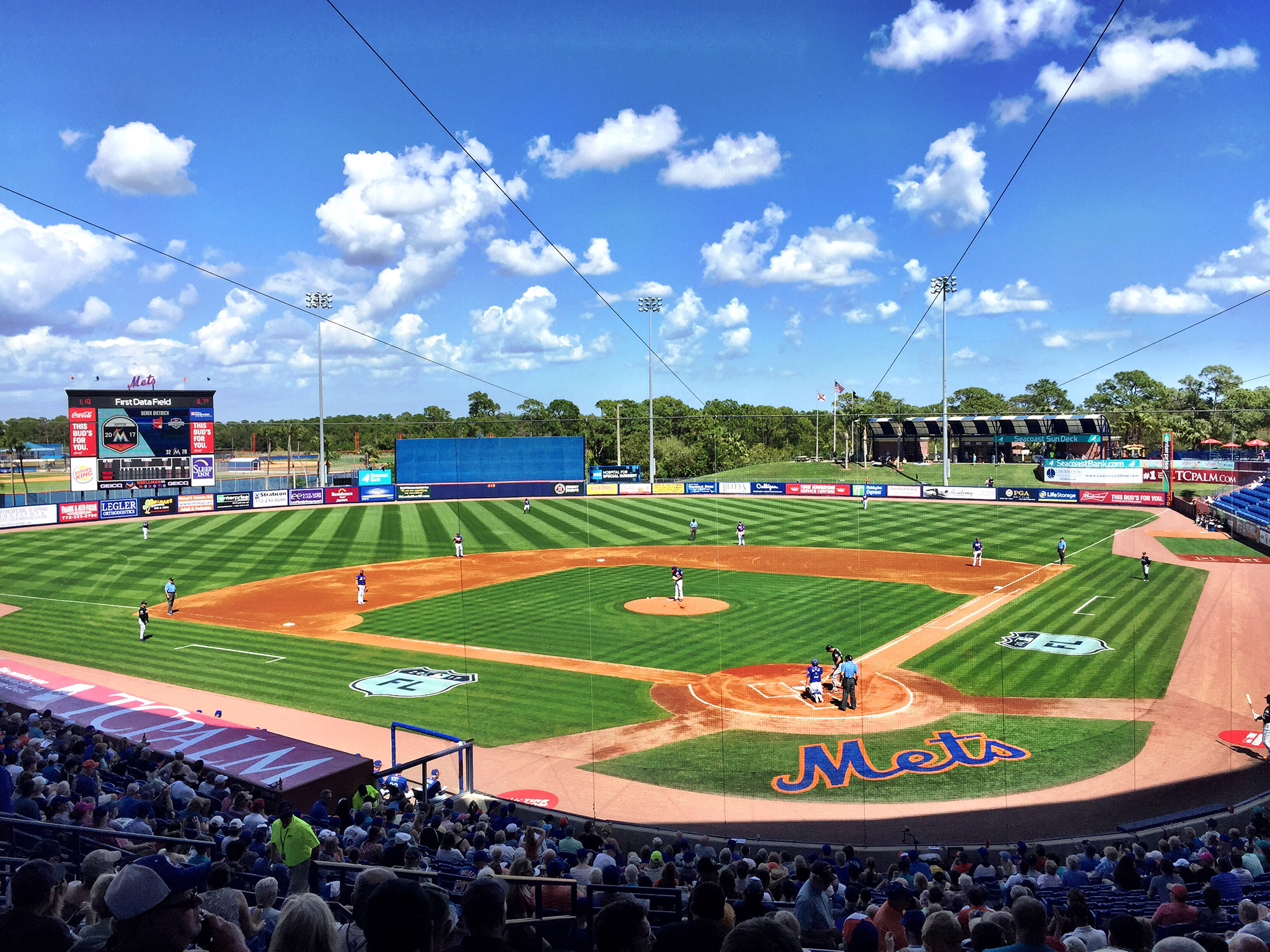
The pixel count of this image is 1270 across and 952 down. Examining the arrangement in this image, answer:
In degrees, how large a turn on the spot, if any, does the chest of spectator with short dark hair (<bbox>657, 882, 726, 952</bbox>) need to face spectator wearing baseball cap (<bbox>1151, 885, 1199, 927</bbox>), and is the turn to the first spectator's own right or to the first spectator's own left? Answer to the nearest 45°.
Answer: approximately 45° to the first spectator's own right

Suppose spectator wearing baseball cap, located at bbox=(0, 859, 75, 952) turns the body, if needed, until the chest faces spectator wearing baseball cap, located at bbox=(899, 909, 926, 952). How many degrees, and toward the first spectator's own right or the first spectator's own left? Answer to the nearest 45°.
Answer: approximately 45° to the first spectator's own right

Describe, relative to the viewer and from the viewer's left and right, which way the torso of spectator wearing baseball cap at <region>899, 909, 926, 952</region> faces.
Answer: facing away from the viewer

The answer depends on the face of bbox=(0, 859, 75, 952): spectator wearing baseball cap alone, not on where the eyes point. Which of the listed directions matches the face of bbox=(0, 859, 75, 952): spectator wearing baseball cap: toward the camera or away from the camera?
away from the camera

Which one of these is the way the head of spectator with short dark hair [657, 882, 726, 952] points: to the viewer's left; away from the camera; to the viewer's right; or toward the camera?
away from the camera

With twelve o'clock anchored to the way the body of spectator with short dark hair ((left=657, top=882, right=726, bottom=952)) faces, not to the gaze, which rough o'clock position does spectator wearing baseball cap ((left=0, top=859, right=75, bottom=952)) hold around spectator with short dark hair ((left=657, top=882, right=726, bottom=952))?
spectator wearing baseball cap ((left=0, top=859, right=75, bottom=952)) is roughly at 9 o'clock from spectator with short dark hair ((left=657, top=882, right=726, bottom=952)).

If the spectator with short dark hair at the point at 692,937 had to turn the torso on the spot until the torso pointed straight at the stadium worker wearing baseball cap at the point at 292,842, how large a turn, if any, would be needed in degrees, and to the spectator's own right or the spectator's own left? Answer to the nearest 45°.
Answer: approximately 45° to the spectator's own left

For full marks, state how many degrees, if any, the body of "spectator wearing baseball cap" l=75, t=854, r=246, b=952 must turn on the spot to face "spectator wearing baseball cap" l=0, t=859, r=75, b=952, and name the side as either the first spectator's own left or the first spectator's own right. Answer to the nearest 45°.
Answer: approximately 135° to the first spectator's own left

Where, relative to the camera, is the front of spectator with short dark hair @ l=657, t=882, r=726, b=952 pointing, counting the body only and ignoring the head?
away from the camera

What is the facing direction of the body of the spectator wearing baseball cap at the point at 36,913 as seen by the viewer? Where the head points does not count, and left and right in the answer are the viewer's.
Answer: facing away from the viewer and to the right of the viewer

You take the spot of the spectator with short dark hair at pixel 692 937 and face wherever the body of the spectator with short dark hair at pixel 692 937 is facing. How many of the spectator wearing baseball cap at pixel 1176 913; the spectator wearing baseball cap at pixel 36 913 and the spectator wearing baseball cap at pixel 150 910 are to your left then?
2

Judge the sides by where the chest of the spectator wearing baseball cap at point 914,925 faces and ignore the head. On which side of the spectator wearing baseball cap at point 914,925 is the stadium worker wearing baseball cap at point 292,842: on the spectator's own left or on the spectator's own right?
on the spectator's own left
